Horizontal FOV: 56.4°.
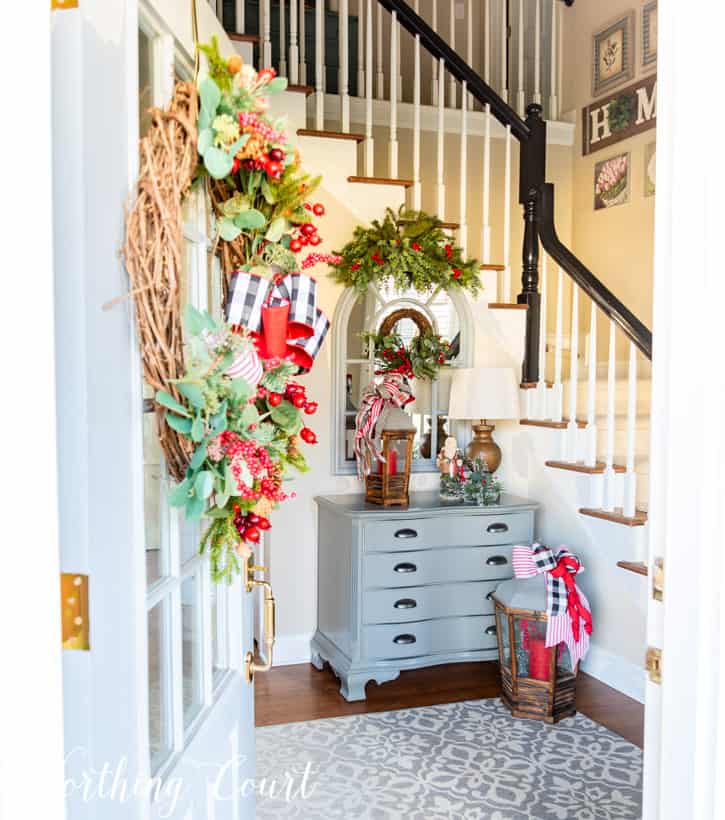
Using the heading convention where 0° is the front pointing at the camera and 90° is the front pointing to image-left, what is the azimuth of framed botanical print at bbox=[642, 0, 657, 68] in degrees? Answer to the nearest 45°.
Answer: approximately 45°

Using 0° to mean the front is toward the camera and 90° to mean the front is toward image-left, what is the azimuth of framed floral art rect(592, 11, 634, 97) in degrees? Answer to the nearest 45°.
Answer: approximately 45°

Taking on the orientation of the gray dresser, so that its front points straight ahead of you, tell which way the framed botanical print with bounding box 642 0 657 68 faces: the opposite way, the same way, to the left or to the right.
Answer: to the right

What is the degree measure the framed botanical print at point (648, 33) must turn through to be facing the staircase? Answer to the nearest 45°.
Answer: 0° — it already faces it

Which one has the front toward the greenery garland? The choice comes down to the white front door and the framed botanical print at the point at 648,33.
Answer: the framed botanical print

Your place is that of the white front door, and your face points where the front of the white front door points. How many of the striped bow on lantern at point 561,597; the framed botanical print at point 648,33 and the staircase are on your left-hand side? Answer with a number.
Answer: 3

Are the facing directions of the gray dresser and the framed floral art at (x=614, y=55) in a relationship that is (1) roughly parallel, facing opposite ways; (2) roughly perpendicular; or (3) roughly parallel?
roughly perpendicular
